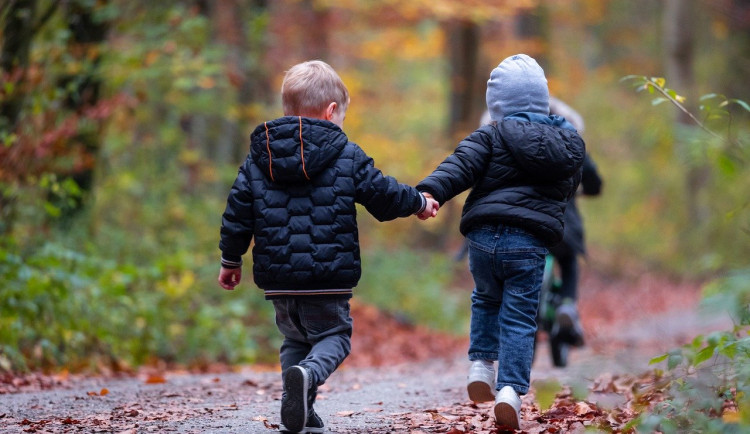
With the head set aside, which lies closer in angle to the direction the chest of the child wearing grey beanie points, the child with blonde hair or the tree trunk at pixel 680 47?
the tree trunk

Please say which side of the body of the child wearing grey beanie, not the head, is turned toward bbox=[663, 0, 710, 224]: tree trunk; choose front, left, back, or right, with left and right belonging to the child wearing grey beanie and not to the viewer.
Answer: front

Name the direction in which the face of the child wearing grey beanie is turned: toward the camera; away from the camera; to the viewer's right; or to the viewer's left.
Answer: away from the camera

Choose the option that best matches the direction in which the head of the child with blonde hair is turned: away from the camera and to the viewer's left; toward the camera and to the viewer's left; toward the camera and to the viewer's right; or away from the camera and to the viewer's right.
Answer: away from the camera and to the viewer's right

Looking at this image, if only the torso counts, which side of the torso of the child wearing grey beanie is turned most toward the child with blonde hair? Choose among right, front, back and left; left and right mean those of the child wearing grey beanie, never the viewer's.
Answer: left

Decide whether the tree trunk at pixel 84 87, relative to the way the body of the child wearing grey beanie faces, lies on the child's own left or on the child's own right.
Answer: on the child's own left

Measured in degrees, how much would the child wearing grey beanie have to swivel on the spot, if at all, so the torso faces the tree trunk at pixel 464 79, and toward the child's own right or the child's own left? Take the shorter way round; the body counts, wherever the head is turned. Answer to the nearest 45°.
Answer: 0° — they already face it

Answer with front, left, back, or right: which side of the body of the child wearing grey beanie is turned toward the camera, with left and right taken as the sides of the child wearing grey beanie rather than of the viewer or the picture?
back
